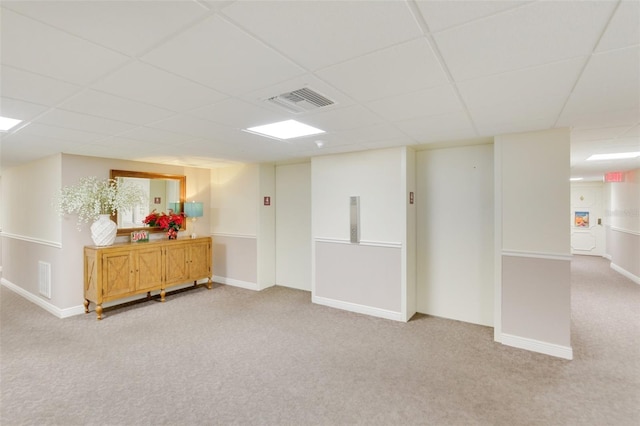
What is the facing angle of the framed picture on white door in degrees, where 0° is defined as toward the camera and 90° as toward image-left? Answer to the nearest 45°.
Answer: approximately 0°

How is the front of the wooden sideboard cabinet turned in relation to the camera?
facing the viewer and to the right of the viewer

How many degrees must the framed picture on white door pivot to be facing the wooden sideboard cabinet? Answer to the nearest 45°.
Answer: approximately 45° to its right

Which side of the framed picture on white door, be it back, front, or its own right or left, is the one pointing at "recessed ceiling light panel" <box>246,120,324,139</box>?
front

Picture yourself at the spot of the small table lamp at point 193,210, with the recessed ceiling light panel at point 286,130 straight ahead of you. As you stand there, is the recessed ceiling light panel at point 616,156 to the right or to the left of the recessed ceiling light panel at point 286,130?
left

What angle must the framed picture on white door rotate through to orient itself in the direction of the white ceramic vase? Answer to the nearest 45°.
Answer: approximately 45° to its right

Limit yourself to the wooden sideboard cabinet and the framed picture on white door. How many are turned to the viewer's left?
0
